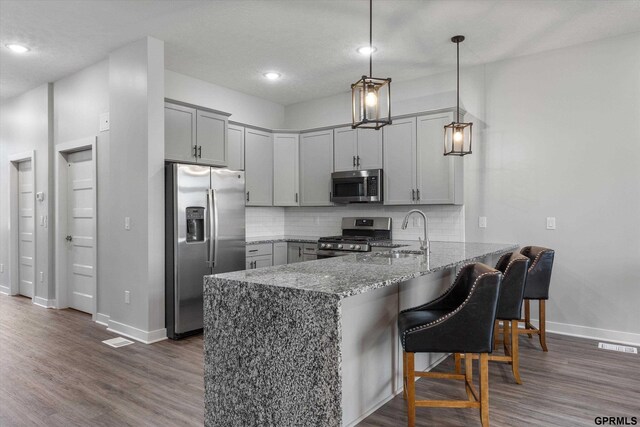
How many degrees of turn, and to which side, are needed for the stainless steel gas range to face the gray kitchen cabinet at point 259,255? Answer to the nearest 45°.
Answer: approximately 45° to its right

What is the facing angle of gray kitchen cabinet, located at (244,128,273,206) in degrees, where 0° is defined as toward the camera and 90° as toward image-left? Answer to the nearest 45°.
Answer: approximately 315°
